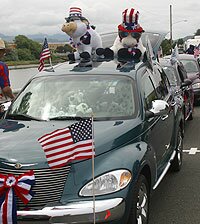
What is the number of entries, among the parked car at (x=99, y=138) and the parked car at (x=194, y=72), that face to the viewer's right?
0

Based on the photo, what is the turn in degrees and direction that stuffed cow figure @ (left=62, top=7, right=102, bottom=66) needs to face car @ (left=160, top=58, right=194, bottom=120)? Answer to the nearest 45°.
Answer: approximately 180°

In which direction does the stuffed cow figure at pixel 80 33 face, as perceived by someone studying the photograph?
facing the viewer and to the left of the viewer

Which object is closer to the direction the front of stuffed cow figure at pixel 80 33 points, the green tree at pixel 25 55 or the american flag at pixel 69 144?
the american flag

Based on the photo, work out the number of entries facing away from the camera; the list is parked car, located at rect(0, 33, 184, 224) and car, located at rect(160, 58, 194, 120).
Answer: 0

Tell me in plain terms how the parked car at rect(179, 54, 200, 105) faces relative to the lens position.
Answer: facing the viewer

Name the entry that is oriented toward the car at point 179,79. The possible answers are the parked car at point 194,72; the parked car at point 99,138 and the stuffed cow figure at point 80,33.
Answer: the parked car at point 194,72

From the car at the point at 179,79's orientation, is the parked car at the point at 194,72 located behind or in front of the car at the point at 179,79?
behind

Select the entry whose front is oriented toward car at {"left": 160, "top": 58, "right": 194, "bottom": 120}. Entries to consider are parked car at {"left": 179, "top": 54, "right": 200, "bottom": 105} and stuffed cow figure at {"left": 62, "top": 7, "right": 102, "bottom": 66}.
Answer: parked car at {"left": 179, "top": 54, "right": 200, "bottom": 105}

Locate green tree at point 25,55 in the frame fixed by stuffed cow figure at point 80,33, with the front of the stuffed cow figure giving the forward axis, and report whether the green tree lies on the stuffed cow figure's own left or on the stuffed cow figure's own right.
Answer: on the stuffed cow figure's own right

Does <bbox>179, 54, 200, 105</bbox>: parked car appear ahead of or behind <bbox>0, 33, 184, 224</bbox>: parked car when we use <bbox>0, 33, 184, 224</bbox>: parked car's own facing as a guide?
behind

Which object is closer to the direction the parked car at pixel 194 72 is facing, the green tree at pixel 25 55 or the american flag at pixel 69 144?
the american flag

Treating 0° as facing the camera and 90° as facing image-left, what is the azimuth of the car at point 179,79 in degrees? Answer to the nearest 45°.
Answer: approximately 45°
